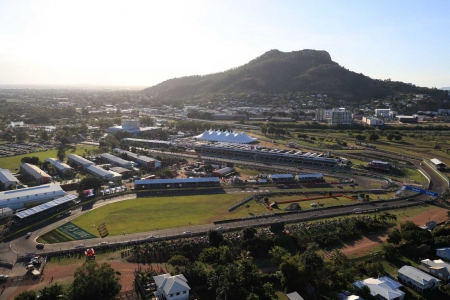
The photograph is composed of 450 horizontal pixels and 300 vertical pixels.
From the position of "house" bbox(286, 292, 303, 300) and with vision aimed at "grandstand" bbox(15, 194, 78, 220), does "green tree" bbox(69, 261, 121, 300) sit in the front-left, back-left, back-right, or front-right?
front-left

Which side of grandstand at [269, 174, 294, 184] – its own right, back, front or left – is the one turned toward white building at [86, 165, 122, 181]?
right

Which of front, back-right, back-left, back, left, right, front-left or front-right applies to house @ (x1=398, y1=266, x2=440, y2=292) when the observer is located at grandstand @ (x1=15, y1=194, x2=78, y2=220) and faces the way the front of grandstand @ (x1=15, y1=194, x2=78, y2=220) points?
front

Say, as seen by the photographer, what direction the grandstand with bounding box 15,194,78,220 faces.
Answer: facing the viewer and to the right of the viewer

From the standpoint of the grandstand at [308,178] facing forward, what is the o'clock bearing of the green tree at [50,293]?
The green tree is roughly at 1 o'clock from the grandstand.

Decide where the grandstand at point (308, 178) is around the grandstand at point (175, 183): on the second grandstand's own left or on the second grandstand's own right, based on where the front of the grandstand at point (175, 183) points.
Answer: on the second grandstand's own left

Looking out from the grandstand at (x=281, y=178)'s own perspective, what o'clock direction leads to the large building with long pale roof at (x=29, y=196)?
the large building with long pale roof at (x=29, y=196) is roughly at 2 o'clock from the grandstand at (x=281, y=178).

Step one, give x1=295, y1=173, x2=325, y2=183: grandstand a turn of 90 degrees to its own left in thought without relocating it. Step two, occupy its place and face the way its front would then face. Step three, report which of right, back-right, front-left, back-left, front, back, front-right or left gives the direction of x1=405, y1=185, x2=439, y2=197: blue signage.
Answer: front

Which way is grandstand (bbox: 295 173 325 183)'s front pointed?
toward the camera

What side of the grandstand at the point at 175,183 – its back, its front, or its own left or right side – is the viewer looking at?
front

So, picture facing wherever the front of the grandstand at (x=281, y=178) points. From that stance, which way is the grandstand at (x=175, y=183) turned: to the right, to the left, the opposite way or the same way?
the same way

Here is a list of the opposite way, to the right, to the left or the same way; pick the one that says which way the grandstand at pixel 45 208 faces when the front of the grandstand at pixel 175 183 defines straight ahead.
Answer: to the left

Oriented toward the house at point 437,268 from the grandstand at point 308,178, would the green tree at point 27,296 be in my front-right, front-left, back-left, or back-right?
front-right

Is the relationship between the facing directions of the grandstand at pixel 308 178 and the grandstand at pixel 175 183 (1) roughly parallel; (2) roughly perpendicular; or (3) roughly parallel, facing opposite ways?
roughly parallel

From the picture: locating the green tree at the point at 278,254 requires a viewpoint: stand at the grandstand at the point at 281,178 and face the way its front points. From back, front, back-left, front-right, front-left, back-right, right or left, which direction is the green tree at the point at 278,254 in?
front

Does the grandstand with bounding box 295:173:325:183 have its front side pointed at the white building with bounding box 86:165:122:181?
no
